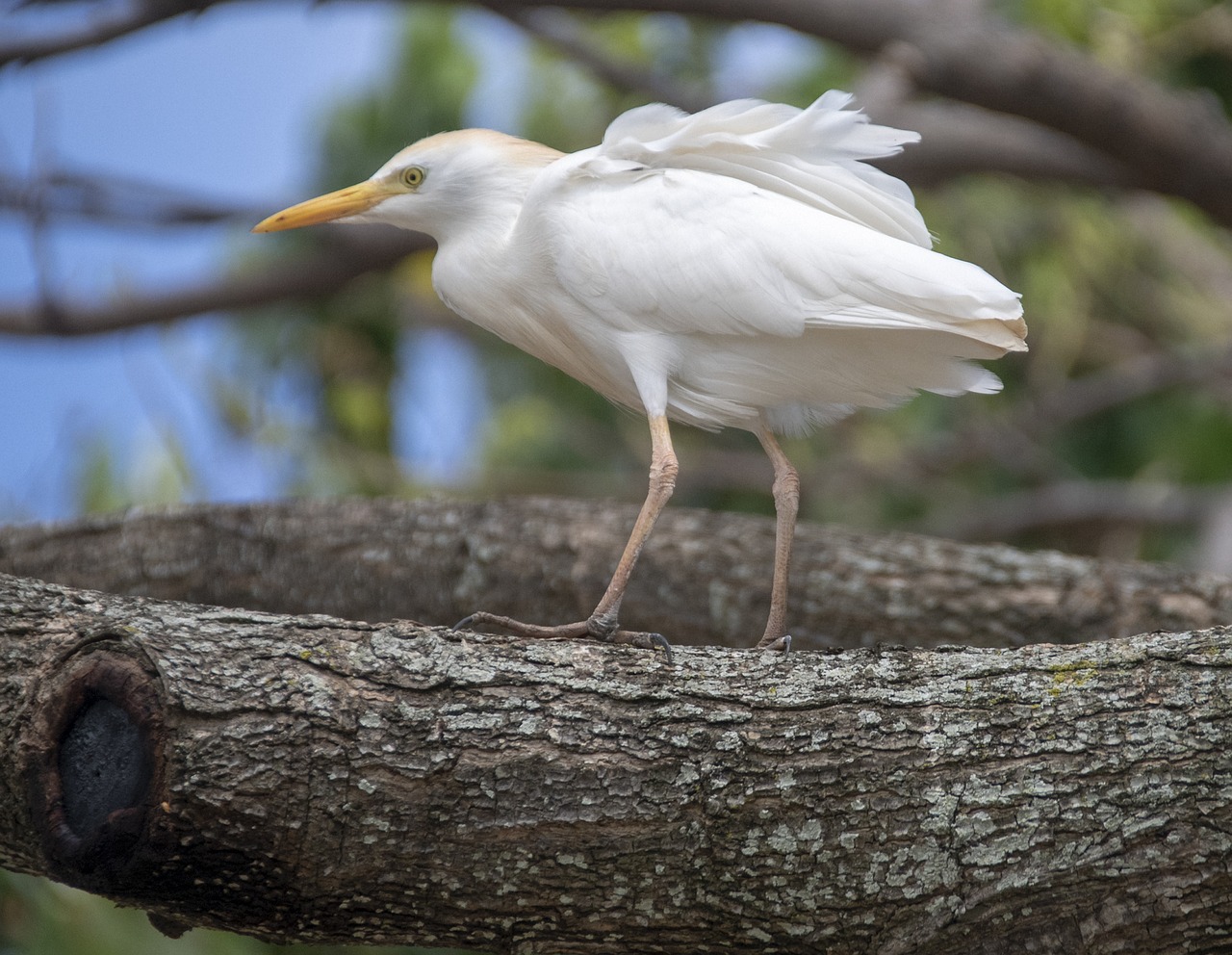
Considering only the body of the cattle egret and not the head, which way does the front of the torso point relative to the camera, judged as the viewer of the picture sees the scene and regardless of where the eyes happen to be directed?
to the viewer's left

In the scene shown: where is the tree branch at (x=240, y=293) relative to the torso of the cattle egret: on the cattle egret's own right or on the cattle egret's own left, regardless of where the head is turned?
on the cattle egret's own right

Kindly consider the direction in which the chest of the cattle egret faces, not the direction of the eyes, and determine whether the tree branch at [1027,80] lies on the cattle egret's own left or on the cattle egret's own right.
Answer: on the cattle egret's own right
